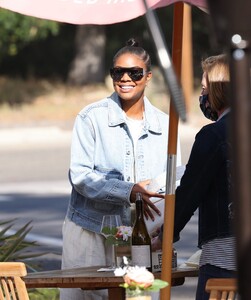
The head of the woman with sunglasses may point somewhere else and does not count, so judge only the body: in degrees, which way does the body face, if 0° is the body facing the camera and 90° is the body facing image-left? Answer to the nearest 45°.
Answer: approximately 315°

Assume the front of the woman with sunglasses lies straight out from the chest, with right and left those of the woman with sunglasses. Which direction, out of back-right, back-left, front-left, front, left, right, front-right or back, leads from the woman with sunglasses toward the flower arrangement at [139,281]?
front-right
